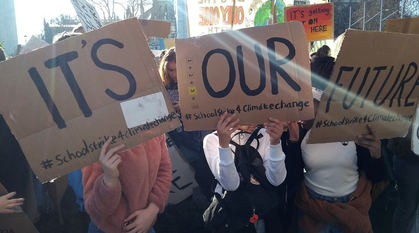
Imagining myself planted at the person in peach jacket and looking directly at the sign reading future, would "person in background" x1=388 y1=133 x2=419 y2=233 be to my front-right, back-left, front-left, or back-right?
front-left

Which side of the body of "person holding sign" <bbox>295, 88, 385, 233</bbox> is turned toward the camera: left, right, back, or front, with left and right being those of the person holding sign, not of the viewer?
front

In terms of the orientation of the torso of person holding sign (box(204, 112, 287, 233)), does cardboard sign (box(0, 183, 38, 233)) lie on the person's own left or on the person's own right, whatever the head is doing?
on the person's own right

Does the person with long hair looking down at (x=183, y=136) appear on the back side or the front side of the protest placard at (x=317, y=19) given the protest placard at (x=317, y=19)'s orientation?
on the front side

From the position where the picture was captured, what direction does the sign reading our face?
facing the viewer

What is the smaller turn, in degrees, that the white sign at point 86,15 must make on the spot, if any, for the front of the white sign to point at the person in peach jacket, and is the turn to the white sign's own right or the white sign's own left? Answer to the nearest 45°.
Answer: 0° — it already faces them

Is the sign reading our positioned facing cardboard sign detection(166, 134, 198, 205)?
no

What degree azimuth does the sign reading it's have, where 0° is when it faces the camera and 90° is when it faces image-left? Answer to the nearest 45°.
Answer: approximately 0°

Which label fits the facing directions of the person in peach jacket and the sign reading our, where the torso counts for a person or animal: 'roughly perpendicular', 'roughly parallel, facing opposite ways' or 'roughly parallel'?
roughly parallel

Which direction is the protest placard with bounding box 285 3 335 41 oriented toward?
toward the camera

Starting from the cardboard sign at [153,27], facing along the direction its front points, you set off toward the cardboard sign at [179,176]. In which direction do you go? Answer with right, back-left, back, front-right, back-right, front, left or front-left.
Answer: front

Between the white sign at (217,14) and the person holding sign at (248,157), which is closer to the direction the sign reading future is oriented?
the person holding sign

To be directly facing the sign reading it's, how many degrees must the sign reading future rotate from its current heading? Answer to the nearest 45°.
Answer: approximately 45° to its right
